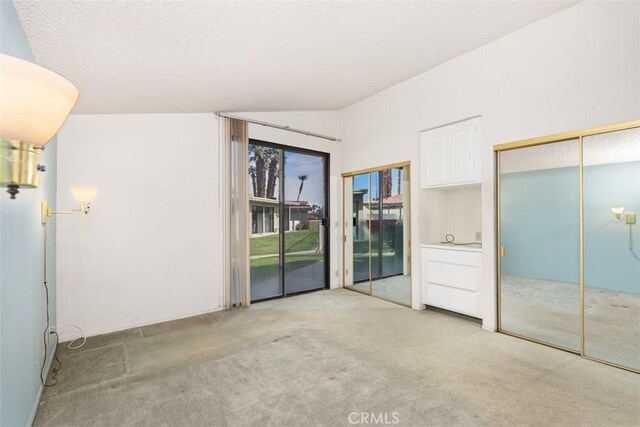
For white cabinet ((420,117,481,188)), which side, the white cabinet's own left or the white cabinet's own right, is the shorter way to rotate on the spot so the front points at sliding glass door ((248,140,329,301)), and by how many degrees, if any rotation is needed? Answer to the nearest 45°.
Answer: approximately 45° to the white cabinet's own right

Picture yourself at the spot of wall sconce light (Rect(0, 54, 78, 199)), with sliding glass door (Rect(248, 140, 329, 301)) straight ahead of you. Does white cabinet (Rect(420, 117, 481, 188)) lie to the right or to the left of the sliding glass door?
right

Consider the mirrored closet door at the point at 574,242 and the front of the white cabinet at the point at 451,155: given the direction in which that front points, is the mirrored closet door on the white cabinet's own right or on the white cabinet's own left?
on the white cabinet's own left

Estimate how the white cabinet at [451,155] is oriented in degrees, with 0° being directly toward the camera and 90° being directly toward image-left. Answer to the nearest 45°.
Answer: approximately 45°
